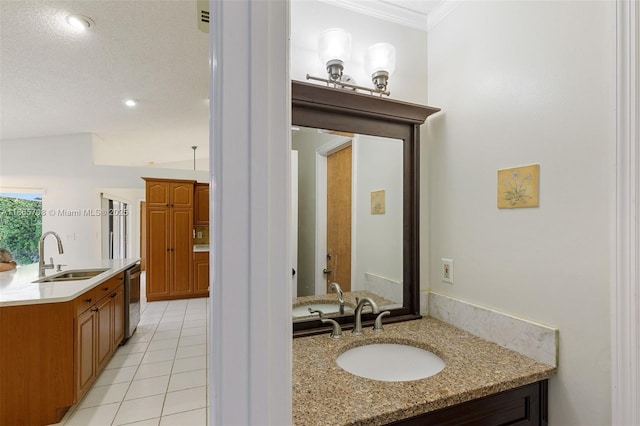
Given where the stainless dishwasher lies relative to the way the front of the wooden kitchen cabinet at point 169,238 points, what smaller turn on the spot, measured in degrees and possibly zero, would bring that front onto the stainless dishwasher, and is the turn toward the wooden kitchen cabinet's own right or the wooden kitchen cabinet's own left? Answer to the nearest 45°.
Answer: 0° — it already faces it

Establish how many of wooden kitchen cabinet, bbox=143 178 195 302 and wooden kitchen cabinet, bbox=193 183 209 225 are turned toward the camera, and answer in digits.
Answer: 2

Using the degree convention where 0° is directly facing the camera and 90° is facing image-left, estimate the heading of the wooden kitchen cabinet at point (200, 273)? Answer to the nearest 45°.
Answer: approximately 0°

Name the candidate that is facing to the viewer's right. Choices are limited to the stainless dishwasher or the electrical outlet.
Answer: the stainless dishwasher

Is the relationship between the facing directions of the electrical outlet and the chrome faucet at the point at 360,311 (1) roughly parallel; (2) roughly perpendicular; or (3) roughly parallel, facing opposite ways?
roughly perpendicular

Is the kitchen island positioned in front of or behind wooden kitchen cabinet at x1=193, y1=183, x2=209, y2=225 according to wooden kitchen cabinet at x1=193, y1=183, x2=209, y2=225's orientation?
in front

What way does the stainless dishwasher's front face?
to the viewer's right
